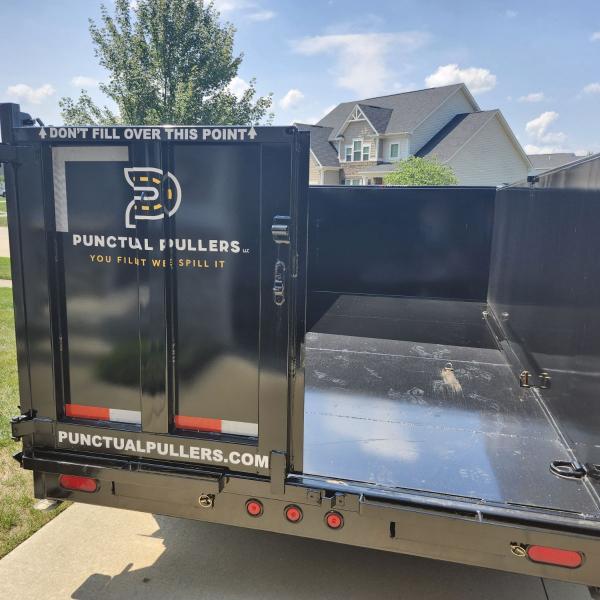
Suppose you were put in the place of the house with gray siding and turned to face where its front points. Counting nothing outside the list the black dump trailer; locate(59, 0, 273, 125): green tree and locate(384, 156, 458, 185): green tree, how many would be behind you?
0

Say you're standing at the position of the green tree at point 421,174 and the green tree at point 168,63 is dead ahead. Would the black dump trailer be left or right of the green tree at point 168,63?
left

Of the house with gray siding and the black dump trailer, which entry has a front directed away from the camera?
the black dump trailer

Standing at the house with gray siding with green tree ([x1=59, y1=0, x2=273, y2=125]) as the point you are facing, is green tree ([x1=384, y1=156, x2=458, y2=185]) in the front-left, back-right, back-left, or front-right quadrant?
front-left

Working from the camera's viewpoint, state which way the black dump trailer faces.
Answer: facing away from the viewer

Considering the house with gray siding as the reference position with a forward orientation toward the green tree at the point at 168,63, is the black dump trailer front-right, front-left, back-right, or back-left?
front-left

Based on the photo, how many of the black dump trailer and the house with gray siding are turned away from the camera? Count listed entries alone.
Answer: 1

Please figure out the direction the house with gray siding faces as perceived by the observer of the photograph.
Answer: facing the viewer and to the left of the viewer

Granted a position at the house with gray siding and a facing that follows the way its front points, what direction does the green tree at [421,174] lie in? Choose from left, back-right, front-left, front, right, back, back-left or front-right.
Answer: front-left

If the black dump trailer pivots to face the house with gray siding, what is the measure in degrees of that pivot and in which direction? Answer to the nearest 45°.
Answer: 0° — it already faces it

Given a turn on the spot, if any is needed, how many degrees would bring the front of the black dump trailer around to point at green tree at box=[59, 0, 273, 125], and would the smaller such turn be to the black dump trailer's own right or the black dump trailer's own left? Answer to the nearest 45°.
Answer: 0° — it already faces it

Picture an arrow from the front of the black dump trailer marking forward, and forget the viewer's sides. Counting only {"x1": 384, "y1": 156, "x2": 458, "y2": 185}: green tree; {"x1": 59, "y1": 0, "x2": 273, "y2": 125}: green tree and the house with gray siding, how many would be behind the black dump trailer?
0

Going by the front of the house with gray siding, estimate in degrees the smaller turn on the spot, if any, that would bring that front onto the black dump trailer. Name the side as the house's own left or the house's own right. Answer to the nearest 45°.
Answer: approximately 45° to the house's own left
